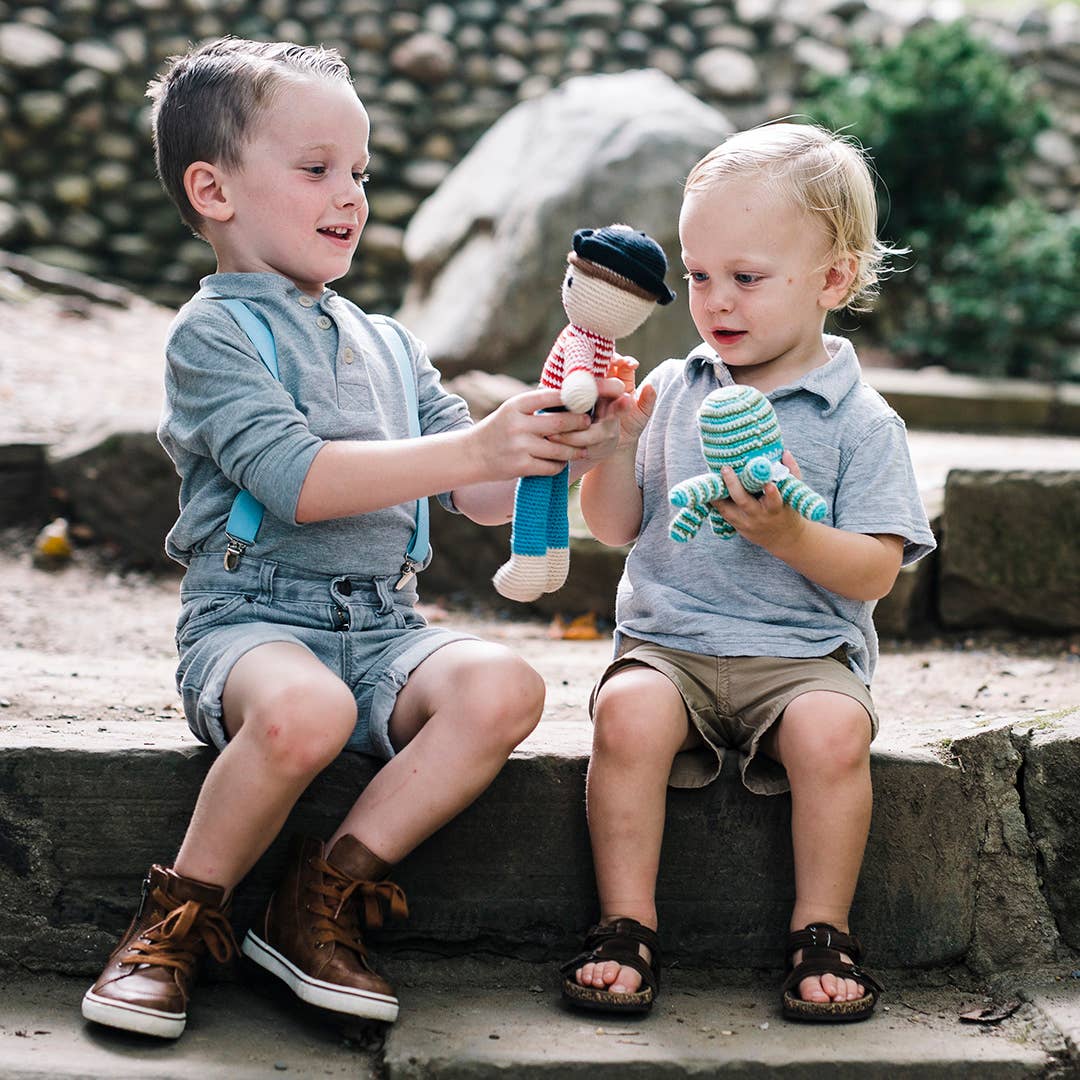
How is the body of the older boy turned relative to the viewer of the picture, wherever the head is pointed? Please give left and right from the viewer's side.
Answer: facing the viewer and to the right of the viewer

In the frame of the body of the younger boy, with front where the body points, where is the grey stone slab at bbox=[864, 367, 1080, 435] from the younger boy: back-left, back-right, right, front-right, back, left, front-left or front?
back

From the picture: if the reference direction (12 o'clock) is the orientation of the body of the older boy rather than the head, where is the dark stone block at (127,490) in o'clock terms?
The dark stone block is roughly at 7 o'clock from the older boy.

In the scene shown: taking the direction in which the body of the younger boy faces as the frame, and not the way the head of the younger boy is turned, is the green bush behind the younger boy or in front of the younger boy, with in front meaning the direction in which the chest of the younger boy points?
behind

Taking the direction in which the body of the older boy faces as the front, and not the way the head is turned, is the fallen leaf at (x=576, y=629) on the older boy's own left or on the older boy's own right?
on the older boy's own left

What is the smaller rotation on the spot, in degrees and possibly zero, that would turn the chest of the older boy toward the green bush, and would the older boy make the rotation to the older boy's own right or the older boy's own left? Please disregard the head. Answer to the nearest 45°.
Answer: approximately 90° to the older boy's own left

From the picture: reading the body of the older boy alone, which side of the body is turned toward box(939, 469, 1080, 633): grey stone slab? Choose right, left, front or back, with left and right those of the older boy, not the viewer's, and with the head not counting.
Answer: left

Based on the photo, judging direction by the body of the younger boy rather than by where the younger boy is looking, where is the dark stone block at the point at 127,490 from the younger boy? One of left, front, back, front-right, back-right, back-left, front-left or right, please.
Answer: back-right

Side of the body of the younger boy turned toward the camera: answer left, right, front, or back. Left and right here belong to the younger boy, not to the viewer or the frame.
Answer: front

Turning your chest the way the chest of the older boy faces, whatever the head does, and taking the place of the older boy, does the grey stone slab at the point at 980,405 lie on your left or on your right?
on your left

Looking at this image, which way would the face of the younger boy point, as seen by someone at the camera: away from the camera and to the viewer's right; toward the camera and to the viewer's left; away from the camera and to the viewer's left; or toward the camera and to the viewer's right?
toward the camera and to the viewer's left
